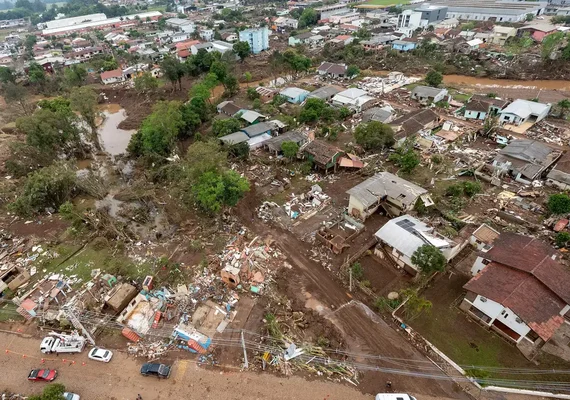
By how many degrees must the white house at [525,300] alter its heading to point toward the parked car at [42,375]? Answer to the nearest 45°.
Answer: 0° — it already faces it

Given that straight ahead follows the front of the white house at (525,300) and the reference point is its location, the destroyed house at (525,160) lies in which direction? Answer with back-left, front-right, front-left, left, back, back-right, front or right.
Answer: back-right

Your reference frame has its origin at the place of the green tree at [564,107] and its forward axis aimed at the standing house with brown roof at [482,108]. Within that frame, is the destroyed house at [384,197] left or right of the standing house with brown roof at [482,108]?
left

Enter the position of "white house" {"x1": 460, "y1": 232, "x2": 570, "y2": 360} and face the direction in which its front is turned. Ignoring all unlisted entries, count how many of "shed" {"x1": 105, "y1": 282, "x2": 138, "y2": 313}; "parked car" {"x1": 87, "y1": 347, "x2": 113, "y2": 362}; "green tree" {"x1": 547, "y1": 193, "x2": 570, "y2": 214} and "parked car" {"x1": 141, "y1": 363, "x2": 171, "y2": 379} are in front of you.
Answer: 3

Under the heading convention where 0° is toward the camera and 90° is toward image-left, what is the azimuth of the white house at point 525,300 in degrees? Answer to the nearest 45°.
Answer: approximately 45°

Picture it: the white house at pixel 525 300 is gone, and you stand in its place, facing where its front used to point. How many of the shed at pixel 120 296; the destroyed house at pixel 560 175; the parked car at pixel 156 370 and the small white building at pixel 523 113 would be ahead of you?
2

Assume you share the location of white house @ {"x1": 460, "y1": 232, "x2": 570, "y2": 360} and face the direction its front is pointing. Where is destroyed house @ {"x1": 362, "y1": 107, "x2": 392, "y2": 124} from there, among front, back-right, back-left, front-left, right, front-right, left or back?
right

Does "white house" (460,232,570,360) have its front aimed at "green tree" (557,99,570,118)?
no

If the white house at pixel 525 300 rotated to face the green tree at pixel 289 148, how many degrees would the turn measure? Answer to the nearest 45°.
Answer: approximately 45° to its right

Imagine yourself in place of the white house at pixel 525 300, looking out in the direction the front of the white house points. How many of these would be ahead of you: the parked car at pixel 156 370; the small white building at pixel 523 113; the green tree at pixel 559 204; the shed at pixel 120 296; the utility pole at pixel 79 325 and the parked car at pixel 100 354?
4

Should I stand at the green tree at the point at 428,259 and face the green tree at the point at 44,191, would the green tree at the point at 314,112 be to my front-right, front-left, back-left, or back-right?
front-right

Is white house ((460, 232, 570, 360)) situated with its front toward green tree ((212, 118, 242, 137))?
no

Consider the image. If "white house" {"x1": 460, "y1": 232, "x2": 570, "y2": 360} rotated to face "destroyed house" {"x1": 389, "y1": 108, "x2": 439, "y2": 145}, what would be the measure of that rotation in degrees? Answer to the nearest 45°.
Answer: approximately 90° to its right

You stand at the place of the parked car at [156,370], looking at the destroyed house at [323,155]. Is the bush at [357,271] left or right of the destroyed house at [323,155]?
right

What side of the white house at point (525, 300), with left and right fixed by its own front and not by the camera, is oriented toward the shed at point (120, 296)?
front

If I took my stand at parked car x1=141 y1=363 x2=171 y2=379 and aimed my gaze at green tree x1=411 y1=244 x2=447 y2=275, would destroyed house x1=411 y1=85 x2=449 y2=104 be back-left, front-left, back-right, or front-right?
front-left

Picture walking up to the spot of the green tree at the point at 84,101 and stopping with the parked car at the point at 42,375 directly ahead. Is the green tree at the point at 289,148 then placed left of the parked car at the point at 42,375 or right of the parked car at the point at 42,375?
left

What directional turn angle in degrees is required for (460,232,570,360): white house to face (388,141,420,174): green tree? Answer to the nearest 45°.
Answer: approximately 90° to its right

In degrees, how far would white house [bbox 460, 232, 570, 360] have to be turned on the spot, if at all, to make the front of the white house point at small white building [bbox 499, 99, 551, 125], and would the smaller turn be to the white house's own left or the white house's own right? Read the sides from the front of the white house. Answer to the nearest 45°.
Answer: approximately 135° to the white house's own right

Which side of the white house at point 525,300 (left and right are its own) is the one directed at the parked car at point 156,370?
front
